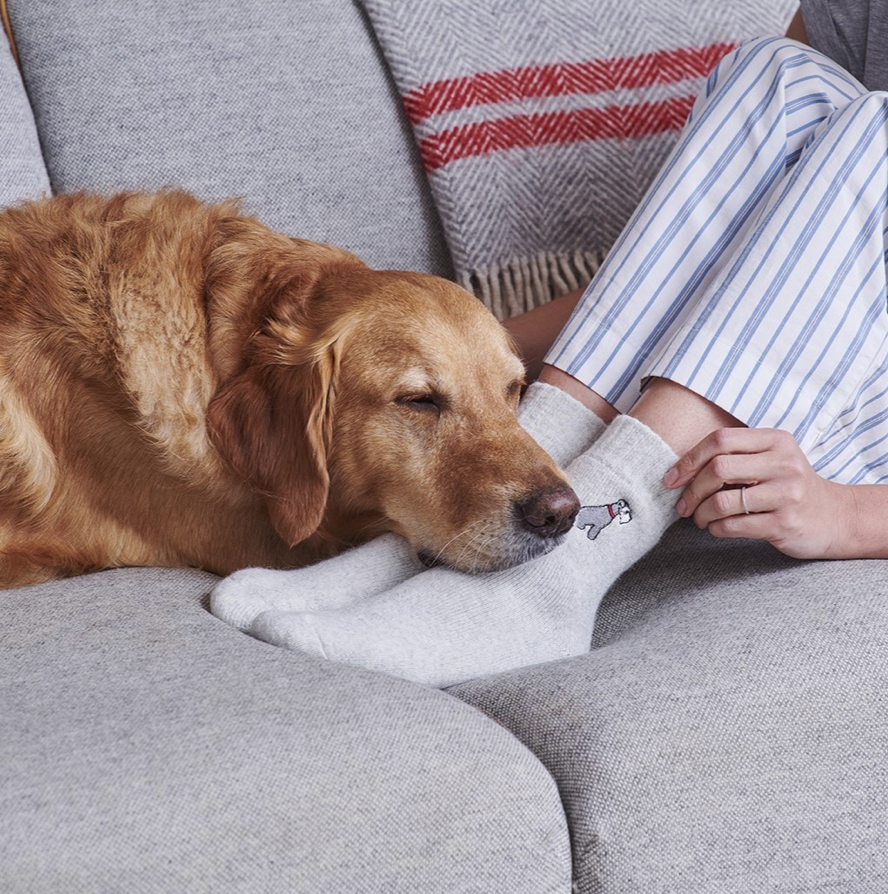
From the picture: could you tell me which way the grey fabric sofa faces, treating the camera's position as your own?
facing the viewer
